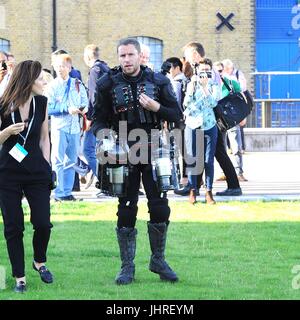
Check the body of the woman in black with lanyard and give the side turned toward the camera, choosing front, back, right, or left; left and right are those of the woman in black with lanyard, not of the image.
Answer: front
